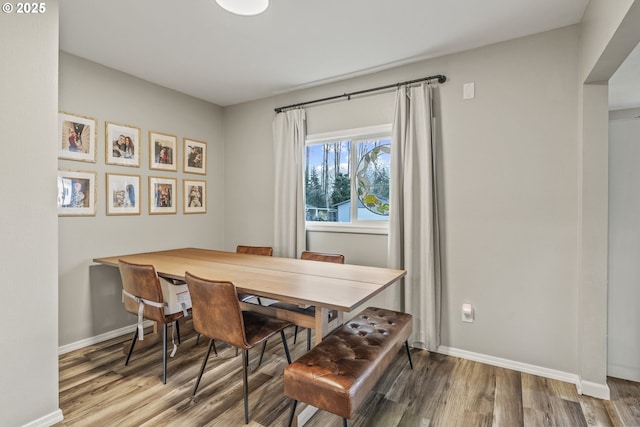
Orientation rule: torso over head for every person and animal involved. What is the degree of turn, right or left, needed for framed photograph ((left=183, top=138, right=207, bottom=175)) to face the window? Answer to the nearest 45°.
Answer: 0° — it already faces it

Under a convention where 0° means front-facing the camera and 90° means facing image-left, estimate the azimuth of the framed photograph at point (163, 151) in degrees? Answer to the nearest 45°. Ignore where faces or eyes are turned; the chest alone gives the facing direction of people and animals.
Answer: approximately 315°

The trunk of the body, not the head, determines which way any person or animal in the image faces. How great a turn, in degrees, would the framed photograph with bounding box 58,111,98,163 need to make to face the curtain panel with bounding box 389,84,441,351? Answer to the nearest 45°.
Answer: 0° — it already faces it

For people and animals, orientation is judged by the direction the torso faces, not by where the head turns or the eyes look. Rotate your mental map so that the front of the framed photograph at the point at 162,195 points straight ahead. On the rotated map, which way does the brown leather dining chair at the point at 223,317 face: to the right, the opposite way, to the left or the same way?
to the left

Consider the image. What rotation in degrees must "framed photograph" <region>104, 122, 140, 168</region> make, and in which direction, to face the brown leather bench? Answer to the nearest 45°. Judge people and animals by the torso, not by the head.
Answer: approximately 45° to its right

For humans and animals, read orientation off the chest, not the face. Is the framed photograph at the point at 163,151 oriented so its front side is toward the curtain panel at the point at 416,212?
yes

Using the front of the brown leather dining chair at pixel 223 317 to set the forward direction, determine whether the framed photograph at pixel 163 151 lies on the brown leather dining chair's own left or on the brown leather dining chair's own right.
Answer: on the brown leather dining chair's own left

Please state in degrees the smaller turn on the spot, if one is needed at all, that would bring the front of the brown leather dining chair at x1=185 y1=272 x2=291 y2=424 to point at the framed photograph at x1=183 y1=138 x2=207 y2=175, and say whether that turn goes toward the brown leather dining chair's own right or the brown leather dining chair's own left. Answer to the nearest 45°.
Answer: approximately 45° to the brown leather dining chair's own left

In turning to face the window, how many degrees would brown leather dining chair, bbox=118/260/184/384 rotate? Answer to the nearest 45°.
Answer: approximately 45° to its right
